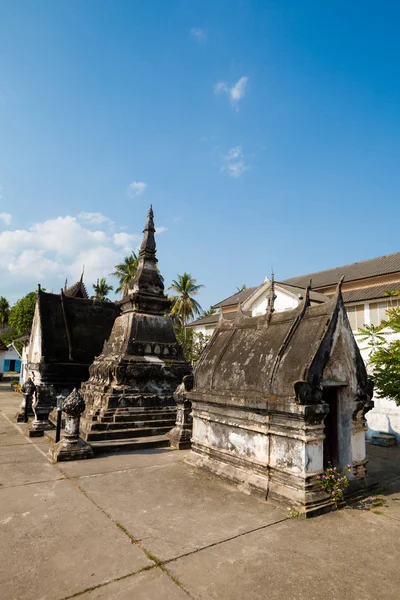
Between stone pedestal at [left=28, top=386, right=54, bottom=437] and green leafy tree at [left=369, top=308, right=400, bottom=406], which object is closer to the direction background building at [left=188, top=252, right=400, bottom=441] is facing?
the stone pedestal

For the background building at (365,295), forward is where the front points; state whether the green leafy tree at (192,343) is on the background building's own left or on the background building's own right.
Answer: on the background building's own right

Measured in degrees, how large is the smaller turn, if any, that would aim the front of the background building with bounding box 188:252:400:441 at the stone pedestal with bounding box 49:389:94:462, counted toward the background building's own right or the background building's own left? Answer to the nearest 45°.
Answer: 0° — it already faces it

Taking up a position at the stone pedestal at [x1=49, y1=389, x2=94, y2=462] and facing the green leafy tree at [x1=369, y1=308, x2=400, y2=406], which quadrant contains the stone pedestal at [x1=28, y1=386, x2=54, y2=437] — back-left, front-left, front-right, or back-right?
back-left

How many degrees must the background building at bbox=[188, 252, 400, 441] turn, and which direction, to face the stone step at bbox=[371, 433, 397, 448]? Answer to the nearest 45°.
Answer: approximately 45° to its left

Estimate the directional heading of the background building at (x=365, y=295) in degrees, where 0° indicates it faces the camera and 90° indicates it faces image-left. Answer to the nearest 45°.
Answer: approximately 45°

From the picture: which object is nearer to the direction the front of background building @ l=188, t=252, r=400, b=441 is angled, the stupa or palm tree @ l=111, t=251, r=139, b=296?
the stupa

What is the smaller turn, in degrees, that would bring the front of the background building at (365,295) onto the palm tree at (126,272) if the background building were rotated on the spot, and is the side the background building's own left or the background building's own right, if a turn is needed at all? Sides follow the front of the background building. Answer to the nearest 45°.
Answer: approximately 90° to the background building's own right

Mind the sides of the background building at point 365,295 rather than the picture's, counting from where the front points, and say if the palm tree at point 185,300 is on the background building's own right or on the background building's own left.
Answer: on the background building's own right

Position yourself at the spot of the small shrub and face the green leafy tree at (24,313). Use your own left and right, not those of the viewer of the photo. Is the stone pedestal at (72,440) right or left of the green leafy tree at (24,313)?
left

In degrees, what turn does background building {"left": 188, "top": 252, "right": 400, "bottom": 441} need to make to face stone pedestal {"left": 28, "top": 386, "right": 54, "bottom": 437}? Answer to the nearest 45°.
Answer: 0° — it already faces it
